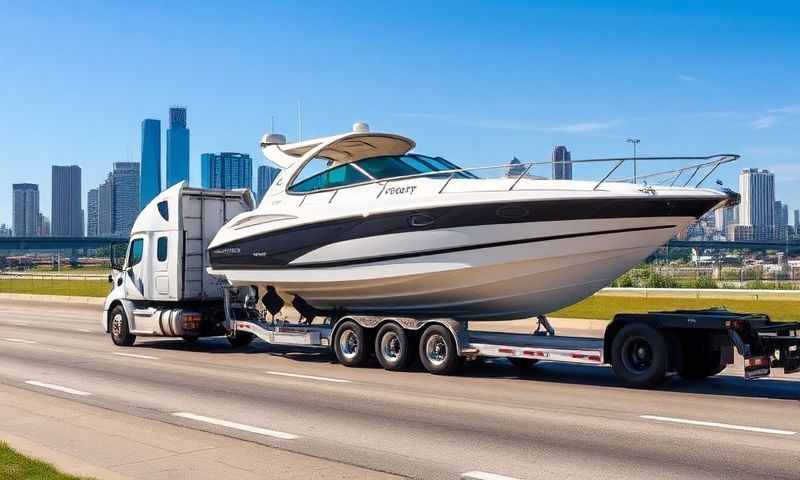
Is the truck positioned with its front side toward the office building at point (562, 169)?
no

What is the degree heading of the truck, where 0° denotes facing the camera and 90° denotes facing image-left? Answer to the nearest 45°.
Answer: approximately 135°
